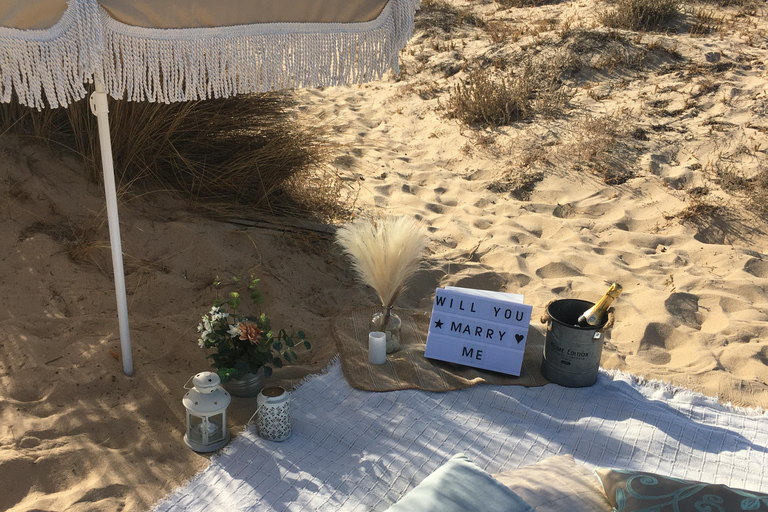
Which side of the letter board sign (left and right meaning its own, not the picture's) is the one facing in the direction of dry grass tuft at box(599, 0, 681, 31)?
back

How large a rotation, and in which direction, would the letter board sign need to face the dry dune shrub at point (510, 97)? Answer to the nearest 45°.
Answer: approximately 180°

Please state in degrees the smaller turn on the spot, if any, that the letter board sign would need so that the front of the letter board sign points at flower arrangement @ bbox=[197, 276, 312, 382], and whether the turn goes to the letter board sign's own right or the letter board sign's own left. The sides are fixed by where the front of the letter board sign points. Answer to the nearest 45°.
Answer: approximately 45° to the letter board sign's own right

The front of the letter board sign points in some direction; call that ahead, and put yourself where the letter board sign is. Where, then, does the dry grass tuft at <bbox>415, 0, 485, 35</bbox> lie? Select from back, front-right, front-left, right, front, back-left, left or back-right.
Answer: back

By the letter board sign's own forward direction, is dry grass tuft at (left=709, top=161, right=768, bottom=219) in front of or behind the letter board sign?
behind

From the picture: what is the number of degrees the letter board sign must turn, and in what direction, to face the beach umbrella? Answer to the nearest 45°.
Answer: approximately 45° to its right

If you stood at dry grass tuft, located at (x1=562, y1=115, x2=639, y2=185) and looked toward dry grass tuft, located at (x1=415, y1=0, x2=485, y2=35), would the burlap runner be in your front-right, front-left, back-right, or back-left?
back-left

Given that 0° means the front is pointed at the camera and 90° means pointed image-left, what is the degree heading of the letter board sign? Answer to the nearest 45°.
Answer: approximately 0°

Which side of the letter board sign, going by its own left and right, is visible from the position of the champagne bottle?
left
